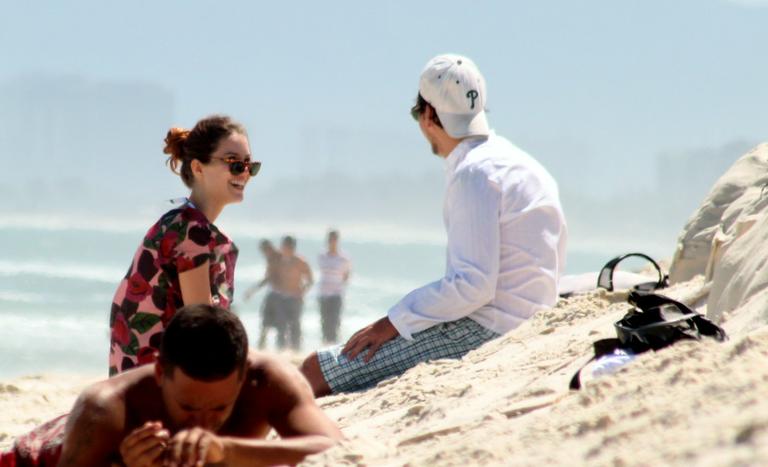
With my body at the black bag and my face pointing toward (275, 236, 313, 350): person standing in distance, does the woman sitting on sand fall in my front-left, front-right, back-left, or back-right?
front-left

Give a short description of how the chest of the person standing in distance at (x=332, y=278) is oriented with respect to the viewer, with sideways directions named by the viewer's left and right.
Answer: facing the viewer

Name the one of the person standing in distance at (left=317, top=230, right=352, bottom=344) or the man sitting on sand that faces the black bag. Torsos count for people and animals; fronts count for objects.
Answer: the person standing in distance

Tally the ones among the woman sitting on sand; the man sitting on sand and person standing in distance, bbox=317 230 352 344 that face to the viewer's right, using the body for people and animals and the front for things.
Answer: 1

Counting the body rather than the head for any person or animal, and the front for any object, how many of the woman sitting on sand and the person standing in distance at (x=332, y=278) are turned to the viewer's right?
1

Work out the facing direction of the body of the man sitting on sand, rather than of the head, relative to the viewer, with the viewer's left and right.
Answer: facing away from the viewer and to the left of the viewer

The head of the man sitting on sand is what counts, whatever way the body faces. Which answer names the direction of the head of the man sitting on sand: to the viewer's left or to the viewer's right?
to the viewer's left

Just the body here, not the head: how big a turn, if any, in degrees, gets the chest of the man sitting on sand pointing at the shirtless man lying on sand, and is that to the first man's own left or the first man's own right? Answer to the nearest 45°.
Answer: approximately 45° to the first man's own left

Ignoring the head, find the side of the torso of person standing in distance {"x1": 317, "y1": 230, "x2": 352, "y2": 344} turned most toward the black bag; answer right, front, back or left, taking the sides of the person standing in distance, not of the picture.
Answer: front

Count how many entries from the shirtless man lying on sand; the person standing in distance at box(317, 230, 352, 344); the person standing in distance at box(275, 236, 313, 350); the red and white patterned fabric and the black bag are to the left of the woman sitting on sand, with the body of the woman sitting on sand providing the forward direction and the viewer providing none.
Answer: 2

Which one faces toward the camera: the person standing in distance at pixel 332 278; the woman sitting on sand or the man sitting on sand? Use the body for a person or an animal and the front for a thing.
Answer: the person standing in distance

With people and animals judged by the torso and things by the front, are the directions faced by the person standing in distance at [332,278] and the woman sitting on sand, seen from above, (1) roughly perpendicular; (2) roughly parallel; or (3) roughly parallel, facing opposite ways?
roughly perpendicular

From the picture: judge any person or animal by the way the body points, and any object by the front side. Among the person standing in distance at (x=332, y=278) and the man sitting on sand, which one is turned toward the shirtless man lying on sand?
the person standing in distance

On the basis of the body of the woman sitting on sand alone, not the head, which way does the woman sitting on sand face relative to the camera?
to the viewer's right

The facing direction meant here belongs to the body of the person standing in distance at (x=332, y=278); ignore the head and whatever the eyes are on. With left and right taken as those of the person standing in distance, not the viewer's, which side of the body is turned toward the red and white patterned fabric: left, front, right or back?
front
